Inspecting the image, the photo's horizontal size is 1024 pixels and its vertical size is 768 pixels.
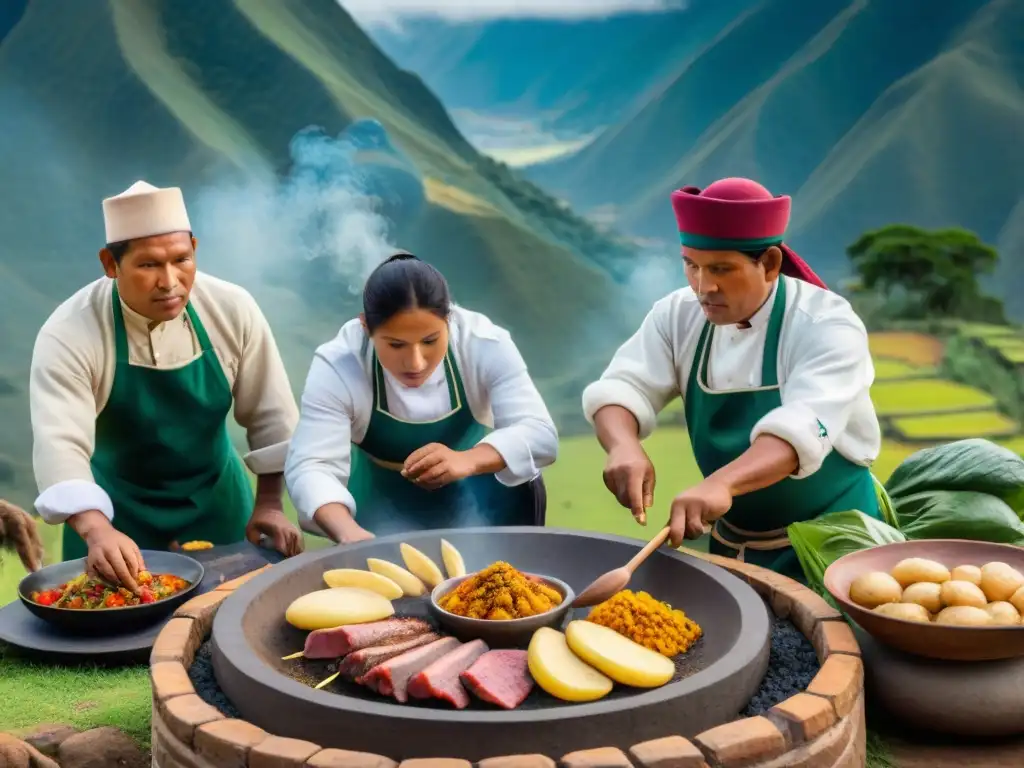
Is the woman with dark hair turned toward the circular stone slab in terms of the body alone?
yes

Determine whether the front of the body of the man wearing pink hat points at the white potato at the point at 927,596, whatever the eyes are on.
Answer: no

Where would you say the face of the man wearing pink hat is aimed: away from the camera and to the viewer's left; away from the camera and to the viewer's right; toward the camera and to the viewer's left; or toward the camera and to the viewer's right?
toward the camera and to the viewer's left

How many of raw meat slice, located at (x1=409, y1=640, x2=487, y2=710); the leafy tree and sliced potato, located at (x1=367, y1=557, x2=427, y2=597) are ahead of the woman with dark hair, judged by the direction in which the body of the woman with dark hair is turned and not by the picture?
2

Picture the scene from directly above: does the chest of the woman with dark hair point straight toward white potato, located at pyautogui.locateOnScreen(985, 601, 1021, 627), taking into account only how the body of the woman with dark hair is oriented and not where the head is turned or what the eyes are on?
no

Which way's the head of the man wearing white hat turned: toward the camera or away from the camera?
toward the camera

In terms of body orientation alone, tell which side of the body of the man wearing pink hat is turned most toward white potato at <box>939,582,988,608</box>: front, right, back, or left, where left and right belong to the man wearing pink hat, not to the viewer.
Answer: left

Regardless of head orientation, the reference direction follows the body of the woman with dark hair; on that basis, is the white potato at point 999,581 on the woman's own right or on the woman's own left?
on the woman's own left

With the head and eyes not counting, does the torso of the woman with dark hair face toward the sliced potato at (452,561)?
yes

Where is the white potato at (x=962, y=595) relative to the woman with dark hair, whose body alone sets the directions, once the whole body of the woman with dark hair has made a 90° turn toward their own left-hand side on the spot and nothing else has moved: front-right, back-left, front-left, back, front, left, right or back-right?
front-right

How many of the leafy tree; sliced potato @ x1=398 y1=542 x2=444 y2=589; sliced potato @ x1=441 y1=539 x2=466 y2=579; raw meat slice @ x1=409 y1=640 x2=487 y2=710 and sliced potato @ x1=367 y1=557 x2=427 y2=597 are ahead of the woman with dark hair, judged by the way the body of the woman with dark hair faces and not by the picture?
4

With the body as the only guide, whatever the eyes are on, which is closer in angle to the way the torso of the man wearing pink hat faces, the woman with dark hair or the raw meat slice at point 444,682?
the raw meat slice

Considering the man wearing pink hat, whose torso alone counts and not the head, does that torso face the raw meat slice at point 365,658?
yes

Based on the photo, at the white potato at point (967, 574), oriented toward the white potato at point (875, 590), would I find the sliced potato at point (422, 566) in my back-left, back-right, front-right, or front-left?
front-right

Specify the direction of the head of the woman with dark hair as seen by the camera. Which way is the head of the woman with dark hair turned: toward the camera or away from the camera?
toward the camera

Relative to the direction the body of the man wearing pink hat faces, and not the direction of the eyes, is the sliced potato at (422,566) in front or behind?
in front

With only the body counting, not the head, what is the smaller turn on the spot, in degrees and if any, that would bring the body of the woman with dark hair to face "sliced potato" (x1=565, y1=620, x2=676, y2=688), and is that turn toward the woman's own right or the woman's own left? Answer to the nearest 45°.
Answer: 0° — they already face it

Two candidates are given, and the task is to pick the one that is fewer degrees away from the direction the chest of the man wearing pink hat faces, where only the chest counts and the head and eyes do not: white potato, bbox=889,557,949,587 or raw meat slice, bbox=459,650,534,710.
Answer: the raw meat slice

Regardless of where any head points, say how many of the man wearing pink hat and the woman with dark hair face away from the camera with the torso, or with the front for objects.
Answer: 0

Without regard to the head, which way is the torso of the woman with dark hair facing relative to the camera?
toward the camera

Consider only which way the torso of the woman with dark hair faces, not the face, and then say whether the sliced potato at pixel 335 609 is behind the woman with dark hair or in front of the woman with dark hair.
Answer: in front

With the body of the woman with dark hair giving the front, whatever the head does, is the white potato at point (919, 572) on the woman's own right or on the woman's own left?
on the woman's own left

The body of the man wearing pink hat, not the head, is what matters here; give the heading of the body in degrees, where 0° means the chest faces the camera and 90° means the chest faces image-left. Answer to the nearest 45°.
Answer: approximately 45°
